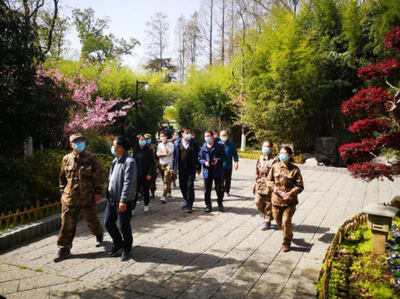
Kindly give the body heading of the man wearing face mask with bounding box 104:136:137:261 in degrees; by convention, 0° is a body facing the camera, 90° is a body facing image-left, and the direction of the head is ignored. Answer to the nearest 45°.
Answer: approximately 45°

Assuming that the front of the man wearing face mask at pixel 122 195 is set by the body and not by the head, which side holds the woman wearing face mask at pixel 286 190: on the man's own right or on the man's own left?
on the man's own left

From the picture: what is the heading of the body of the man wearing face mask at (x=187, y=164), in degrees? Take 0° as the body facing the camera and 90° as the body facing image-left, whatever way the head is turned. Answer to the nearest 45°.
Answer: approximately 0°

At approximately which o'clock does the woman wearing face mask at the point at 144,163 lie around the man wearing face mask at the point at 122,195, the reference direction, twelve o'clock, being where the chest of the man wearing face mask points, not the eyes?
The woman wearing face mask is roughly at 5 o'clock from the man wearing face mask.

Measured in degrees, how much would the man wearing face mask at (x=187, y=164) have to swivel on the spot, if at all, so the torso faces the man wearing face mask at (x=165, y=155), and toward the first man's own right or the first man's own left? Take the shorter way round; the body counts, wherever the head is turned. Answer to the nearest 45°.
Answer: approximately 135° to the first man's own right

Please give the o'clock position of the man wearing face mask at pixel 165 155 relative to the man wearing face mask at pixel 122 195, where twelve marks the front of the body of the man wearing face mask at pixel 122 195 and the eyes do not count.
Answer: the man wearing face mask at pixel 165 155 is roughly at 5 o'clock from the man wearing face mask at pixel 122 195.

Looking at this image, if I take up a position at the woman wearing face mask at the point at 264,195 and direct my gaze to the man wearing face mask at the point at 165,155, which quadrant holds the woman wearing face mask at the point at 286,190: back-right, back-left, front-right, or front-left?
back-left

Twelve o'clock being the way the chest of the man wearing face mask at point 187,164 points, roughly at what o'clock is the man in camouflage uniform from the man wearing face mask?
The man in camouflage uniform is roughly at 1 o'clock from the man wearing face mask.
